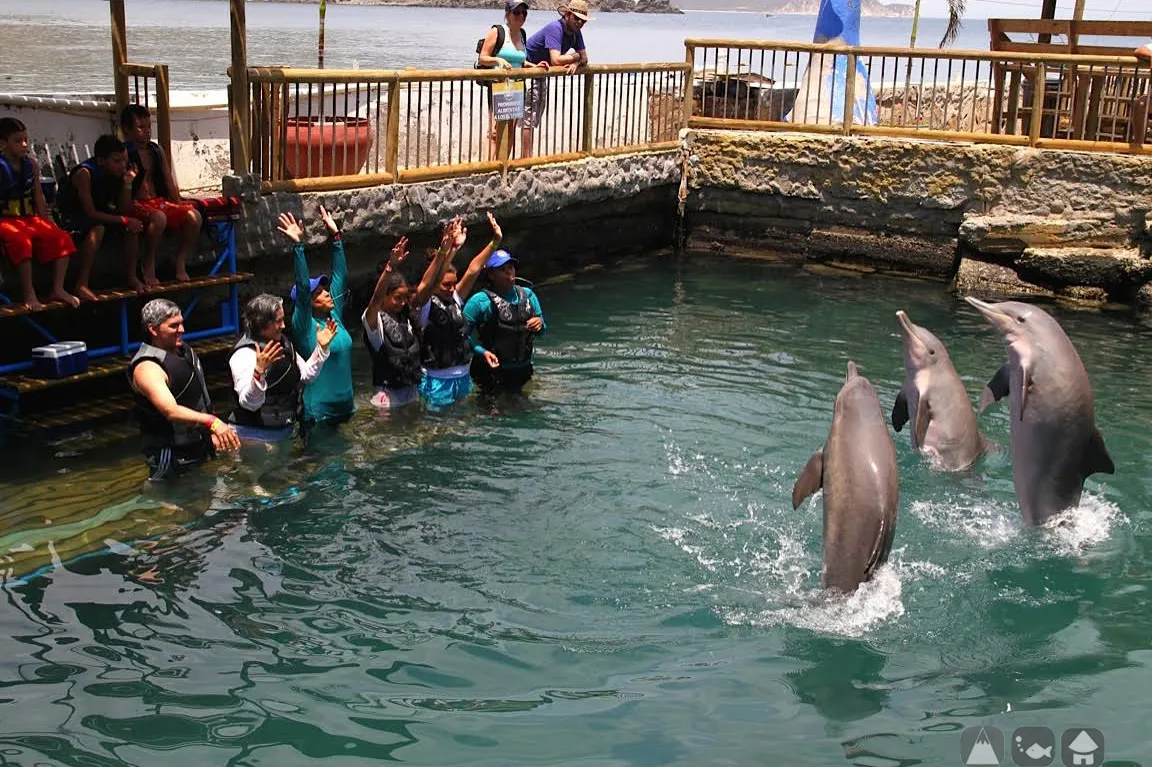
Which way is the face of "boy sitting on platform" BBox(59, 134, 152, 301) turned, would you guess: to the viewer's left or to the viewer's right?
to the viewer's right

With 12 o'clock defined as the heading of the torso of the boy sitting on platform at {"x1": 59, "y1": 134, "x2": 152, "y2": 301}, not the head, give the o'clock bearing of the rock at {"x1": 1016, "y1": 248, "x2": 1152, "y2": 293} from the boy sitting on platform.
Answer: The rock is roughly at 10 o'clock from the boy sitting on platform.

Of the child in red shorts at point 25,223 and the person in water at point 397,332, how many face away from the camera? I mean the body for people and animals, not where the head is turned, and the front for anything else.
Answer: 0

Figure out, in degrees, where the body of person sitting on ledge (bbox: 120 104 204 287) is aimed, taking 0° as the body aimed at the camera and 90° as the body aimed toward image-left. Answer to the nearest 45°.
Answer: approximately 315°

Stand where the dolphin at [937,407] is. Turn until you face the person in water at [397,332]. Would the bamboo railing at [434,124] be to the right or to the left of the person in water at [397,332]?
right

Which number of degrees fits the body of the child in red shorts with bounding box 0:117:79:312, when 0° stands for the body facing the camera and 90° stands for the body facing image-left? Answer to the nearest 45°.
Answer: approximately 315°

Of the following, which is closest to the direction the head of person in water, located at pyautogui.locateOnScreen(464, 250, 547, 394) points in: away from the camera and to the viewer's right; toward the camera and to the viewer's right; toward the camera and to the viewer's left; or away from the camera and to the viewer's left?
toward the camera and to the viewer's right

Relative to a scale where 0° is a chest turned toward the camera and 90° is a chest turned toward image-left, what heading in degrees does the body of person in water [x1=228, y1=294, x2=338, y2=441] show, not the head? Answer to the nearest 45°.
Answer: approximately 315°

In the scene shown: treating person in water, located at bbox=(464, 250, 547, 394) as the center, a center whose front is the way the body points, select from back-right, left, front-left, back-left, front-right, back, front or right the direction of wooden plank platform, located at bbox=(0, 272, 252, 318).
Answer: back-right
